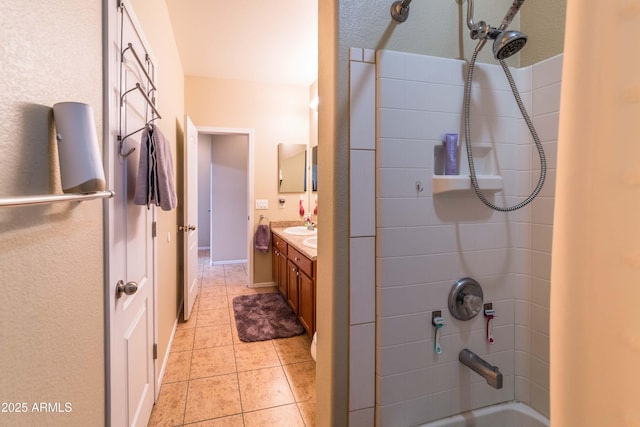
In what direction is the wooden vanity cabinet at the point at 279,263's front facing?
to the viewer's left

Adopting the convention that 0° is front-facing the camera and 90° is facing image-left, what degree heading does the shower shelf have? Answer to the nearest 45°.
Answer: approximately 0°

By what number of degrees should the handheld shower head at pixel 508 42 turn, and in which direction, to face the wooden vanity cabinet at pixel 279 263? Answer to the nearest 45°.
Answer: approximately 180°

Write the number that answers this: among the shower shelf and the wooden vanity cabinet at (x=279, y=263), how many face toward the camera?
1

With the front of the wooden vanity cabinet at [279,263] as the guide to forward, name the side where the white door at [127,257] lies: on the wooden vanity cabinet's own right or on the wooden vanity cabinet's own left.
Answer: on the wooden vanity cabinet's own left

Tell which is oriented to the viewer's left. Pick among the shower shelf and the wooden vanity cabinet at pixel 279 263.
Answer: the wooden vanity cabinet
